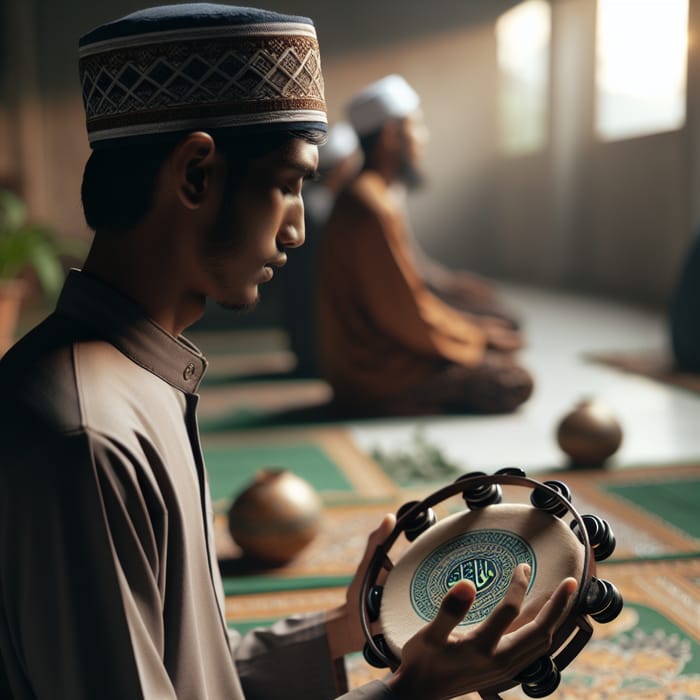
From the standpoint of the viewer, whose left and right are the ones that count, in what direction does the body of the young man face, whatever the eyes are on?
facing to the right of the viewer

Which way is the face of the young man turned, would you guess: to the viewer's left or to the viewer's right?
to the viewer's right

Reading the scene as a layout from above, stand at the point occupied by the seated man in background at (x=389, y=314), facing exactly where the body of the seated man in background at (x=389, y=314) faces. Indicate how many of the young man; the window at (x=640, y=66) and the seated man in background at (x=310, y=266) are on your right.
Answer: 1

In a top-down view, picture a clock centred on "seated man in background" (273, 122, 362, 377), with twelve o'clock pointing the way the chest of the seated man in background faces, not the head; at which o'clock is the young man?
The young man is roughly at 3 o'clock from the seated man in background.

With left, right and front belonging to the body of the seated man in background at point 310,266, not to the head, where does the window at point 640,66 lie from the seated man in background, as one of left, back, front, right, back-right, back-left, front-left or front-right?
front-left

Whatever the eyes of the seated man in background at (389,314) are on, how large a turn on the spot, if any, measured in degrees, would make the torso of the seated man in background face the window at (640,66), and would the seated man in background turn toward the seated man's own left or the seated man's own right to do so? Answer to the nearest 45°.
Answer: approximately 90° to the seated man's own left

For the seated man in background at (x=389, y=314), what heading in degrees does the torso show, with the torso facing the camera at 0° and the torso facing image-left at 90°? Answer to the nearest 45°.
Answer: approximately 270°

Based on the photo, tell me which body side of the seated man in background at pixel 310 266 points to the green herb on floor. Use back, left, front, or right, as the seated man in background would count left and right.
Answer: right

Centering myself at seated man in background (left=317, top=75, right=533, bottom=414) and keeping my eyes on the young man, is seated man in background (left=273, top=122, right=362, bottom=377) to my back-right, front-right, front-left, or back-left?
back-right

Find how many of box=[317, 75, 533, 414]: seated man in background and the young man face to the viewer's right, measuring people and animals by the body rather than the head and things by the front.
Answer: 2

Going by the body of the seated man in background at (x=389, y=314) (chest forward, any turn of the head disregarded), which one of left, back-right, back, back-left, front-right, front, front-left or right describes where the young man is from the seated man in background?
right

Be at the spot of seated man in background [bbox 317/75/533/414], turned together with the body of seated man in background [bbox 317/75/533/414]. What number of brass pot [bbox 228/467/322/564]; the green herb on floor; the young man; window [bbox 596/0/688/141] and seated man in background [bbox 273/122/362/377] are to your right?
3

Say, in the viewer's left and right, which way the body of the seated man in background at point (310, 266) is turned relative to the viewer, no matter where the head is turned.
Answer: facing to the right of the viewer
